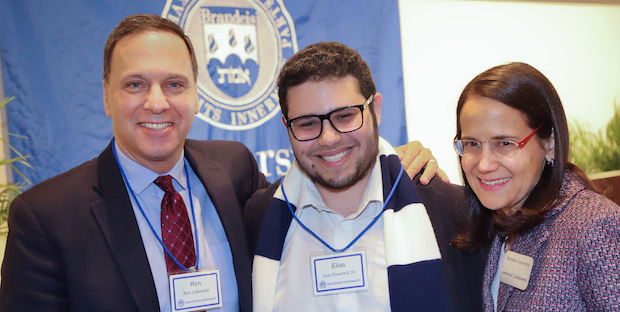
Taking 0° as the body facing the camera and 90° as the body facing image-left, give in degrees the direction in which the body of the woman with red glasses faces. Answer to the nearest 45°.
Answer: approximately 45°

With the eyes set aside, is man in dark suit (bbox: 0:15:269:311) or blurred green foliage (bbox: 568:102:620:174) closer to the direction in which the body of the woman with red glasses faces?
the man in dark suit
